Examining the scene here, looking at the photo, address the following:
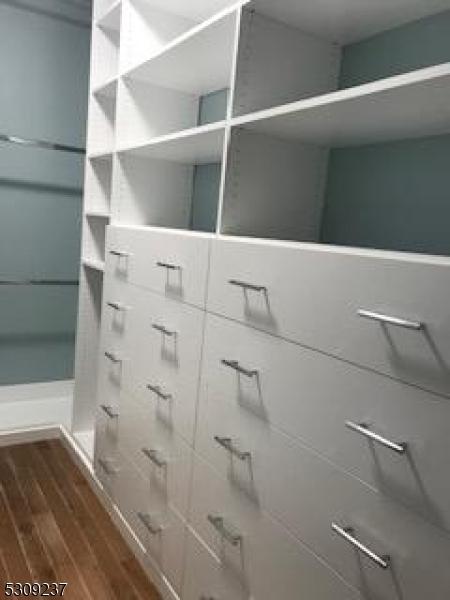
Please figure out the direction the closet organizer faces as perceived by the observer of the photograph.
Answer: facing the viewer and to the left of the viewer
